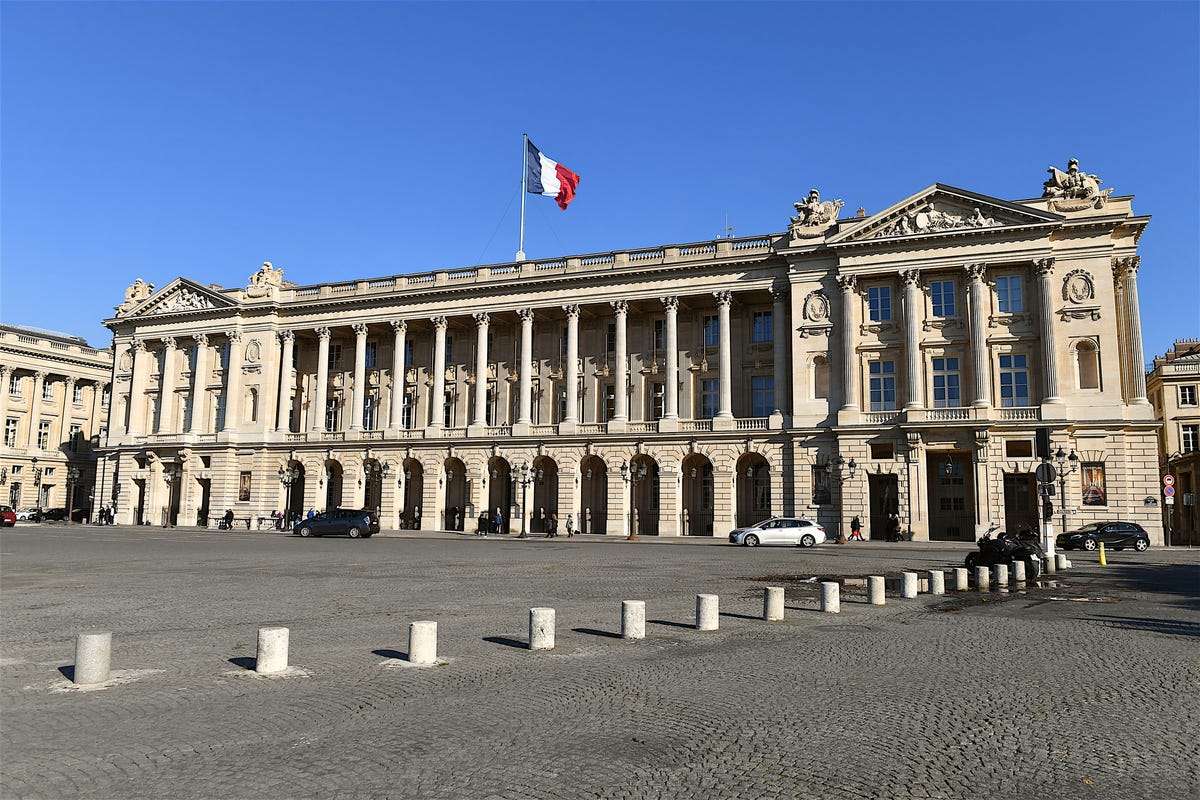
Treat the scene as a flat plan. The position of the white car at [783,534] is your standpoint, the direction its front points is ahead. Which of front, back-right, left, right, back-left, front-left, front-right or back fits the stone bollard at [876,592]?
left

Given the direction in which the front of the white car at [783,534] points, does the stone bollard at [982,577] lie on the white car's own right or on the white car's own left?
on the white car's own left

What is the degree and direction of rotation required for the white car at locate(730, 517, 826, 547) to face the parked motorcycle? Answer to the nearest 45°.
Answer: approximately 90° to its left

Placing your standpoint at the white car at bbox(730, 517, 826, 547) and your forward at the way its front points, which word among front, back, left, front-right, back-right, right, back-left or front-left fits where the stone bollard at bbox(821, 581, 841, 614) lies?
left

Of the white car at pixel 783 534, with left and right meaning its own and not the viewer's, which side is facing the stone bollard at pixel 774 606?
left

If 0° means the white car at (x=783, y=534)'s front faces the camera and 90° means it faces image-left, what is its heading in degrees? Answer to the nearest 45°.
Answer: approximately 90°

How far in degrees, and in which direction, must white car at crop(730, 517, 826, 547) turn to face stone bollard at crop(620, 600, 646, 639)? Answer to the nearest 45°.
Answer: approximately 90° to its left

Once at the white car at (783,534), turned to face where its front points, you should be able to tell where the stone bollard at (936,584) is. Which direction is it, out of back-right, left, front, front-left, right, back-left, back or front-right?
left

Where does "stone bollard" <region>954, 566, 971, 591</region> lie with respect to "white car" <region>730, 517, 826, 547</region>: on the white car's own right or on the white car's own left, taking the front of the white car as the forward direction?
on the white car's own left

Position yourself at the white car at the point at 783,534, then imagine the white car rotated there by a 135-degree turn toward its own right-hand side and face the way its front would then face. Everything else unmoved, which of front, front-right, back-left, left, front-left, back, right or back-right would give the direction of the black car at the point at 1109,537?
front-right

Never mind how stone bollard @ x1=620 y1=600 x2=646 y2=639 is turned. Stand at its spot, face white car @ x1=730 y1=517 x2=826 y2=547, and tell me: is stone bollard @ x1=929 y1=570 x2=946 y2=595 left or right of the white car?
right
